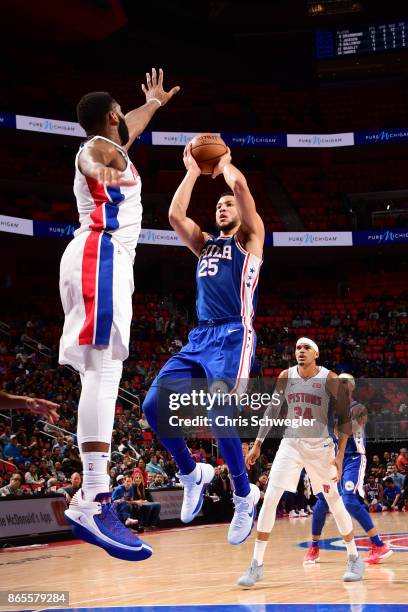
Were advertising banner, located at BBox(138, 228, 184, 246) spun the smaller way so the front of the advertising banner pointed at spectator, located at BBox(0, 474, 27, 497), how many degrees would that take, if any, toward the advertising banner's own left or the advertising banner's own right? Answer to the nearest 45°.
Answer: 0° — it already faces them

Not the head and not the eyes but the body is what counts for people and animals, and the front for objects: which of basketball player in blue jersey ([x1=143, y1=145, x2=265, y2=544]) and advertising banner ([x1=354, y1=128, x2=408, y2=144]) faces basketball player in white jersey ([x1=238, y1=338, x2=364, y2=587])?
the advertising banner

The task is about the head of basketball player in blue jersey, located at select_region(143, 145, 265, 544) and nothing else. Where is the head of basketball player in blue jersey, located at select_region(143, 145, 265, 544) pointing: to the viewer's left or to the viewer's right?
to the viewer's left

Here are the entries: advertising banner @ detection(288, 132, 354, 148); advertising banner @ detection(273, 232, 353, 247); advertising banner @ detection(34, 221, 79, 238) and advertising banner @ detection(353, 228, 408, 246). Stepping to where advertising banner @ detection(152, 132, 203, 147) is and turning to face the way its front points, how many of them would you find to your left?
3

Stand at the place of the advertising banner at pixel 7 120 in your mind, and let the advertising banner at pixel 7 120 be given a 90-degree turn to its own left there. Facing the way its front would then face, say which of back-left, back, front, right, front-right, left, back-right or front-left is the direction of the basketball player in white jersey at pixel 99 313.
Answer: right

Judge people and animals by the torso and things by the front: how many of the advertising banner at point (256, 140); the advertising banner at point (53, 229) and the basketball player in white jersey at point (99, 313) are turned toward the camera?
2

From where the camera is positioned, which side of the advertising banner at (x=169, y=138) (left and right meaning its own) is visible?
front

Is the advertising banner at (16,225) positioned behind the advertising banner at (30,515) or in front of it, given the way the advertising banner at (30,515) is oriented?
behind

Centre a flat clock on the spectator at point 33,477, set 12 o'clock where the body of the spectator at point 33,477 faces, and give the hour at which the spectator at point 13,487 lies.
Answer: the spectator at point 13,487 is roughly at 2 o'clock from the spectator at point 33,477.

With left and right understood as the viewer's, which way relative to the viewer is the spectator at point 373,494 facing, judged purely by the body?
facing the viewer

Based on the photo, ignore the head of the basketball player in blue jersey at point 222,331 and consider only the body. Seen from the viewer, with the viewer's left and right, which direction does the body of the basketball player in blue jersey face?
facing the viewer and to the left of the viewer

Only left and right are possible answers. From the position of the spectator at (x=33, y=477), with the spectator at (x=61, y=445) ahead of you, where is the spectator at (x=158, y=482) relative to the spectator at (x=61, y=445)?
right

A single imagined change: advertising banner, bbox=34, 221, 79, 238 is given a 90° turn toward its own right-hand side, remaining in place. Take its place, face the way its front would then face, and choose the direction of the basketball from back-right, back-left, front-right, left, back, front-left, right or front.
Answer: left
